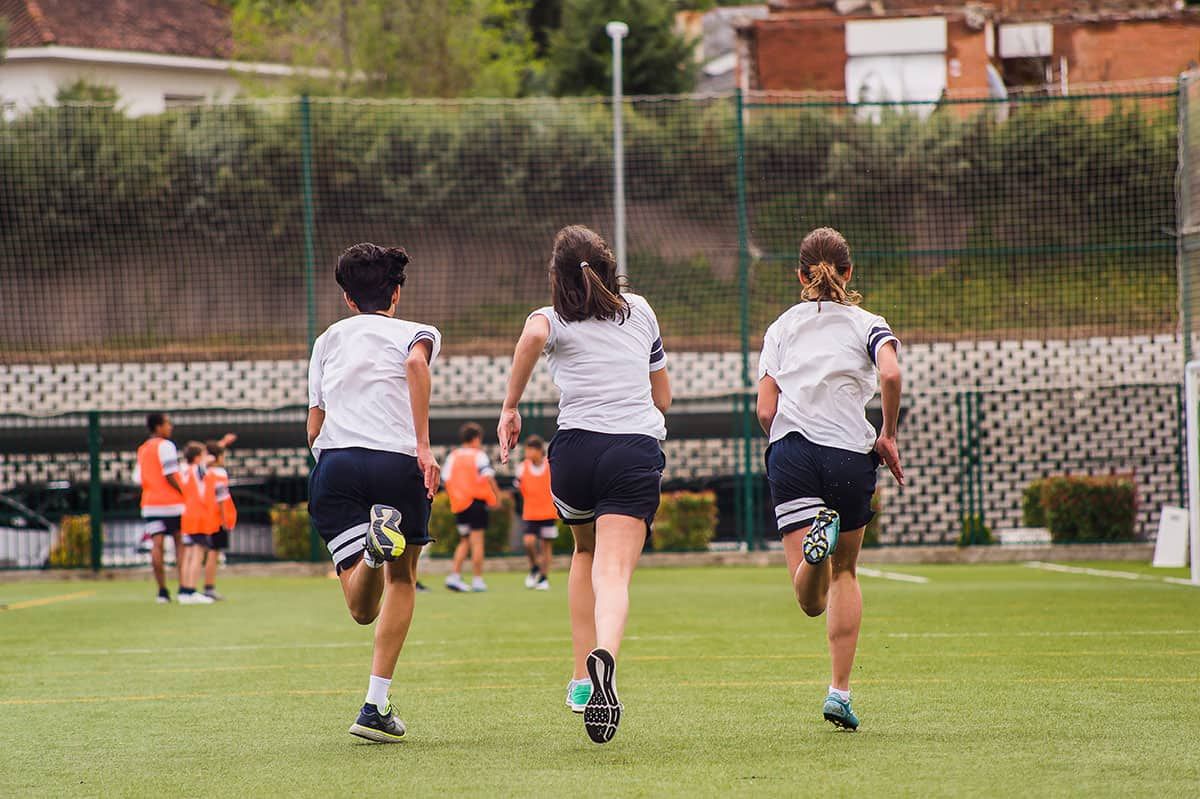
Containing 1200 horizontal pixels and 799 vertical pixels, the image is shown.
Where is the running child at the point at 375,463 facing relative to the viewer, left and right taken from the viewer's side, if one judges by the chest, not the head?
facing away from the viewer

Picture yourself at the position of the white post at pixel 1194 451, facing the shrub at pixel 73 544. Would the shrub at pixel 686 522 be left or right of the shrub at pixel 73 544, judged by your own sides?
right

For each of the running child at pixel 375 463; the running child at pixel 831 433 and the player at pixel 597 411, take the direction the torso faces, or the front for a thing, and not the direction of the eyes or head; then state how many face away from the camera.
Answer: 3

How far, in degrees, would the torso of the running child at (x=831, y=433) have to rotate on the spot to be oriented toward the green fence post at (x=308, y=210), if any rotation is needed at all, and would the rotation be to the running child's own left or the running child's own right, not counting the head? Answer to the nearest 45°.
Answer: approximately 45° to the running child's own left

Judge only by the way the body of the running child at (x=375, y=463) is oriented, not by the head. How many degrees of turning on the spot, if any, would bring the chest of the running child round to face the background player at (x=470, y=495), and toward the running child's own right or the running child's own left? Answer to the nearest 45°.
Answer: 0° — they already face them

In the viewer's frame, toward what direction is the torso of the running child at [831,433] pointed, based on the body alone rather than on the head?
away from the camera

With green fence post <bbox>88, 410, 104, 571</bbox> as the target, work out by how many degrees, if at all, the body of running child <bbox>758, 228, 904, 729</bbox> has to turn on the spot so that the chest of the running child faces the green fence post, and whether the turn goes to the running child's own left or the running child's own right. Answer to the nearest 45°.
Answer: approximately 45° to the running child's own left

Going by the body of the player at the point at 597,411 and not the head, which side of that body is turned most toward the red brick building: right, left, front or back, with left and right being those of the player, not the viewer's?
front

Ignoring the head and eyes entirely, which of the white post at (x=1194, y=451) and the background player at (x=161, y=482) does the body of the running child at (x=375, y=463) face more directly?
the background player

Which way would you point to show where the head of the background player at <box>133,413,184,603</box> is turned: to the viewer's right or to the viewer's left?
to the viewer's right

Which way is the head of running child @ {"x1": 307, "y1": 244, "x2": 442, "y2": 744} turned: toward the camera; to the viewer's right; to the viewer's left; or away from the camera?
away from the camera

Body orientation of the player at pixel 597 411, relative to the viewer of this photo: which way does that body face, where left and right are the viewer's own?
facing away from the viewer

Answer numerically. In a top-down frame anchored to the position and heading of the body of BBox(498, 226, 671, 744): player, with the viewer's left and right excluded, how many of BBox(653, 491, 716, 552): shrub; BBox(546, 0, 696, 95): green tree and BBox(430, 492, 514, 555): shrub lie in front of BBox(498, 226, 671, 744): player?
3

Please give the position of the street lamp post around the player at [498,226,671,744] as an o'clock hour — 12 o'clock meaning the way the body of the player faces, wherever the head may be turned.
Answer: The street lamp post is roughly at 12 o'clock from the player.

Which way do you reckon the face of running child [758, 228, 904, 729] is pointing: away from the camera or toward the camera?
away from the camera

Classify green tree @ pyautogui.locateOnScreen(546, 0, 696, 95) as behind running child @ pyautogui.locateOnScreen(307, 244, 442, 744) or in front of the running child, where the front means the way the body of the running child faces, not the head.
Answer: in front
